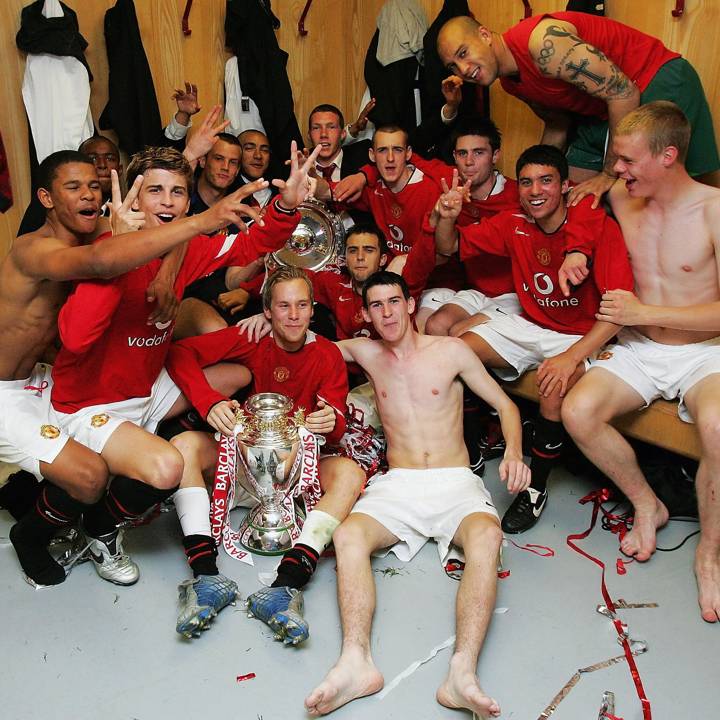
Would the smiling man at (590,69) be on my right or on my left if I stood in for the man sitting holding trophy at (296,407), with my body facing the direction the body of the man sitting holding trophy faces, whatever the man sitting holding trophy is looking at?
on my left

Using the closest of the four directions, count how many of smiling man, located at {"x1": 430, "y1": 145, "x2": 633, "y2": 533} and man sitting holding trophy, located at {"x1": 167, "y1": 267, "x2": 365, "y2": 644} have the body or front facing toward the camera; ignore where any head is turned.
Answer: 2

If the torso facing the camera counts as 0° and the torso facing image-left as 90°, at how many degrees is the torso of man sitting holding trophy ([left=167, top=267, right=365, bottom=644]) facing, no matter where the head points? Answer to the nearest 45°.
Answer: approximately 0°
